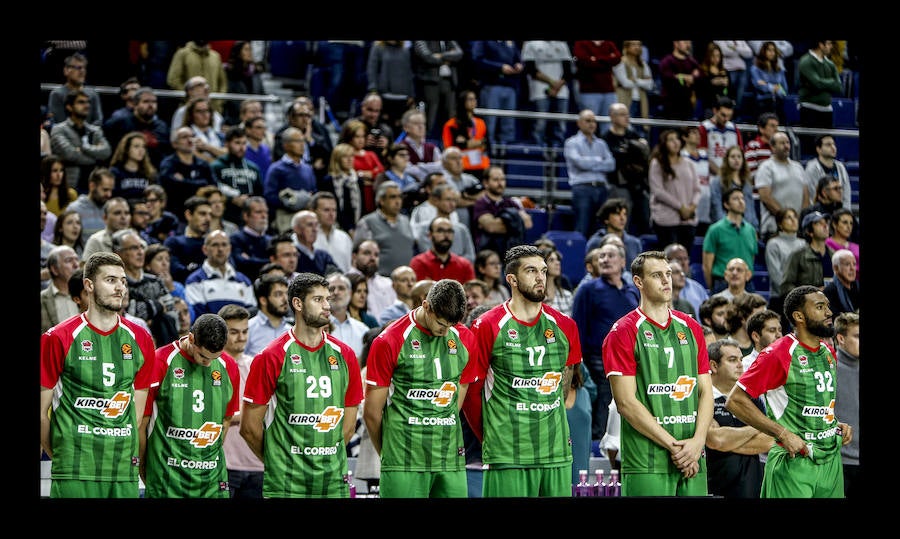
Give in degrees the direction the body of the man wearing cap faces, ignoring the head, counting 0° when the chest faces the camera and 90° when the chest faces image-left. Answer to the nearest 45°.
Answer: approximately 315°

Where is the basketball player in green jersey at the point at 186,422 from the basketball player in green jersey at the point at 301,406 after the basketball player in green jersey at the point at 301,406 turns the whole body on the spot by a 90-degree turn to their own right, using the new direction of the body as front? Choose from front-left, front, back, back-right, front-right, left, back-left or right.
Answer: front-right

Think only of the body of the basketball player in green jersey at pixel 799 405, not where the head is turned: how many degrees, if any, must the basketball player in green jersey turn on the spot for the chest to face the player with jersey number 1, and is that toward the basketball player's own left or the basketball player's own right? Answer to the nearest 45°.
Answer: approximately 135° to the basketball player's own right

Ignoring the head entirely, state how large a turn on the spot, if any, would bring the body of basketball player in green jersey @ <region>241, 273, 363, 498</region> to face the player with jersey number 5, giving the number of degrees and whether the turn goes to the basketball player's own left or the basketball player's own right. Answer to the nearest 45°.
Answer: approximately 135° to the basketball player's own right

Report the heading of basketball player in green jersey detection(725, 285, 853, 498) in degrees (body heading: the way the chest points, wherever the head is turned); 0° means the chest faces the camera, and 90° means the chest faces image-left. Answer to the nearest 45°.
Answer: approximately 315°

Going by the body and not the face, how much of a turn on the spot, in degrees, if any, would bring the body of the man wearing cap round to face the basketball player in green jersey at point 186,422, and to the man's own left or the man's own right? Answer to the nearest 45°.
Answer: approximately 90° to the man's own right

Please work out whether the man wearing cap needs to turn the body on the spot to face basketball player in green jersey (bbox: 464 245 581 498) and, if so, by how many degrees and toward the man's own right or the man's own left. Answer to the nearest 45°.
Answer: approximately 45° to the man's own right

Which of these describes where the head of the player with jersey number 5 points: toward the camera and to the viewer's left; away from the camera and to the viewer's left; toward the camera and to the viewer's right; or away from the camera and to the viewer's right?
toward the camera and to the viewer's right

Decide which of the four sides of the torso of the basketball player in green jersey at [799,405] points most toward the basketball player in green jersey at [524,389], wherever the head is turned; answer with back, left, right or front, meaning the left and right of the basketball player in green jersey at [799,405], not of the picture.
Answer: right
